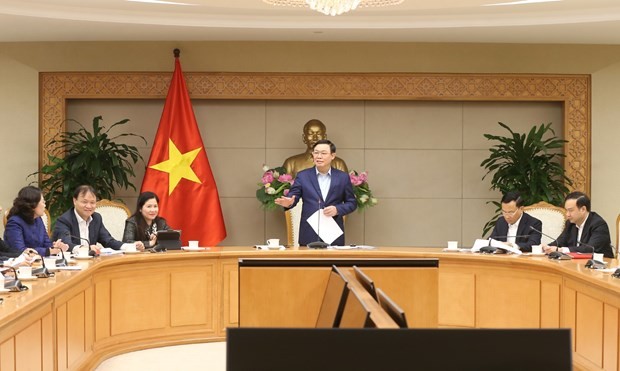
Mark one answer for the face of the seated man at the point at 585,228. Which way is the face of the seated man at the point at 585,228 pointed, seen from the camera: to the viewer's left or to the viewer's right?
to the viewer's left

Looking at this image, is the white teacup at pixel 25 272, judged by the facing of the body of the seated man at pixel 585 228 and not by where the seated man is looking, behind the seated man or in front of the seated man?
in front

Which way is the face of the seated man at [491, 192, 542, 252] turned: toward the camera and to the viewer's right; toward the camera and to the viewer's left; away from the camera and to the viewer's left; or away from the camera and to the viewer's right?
toward the camera and to the viewer's left

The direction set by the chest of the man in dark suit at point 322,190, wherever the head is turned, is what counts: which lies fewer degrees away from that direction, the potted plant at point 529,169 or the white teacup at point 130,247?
the white teacup

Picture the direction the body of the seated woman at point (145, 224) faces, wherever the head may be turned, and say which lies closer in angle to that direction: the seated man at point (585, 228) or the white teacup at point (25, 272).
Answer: the seated man

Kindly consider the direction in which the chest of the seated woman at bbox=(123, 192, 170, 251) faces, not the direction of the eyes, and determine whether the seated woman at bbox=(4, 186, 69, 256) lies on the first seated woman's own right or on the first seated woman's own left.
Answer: on the first seated woman's own right

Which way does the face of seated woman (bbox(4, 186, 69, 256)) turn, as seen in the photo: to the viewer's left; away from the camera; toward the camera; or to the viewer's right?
to the viewer's right

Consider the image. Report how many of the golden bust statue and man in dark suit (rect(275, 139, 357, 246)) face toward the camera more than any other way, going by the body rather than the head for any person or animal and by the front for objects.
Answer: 2

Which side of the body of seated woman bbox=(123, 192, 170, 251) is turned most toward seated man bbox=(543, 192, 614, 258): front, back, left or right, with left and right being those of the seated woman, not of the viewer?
front
